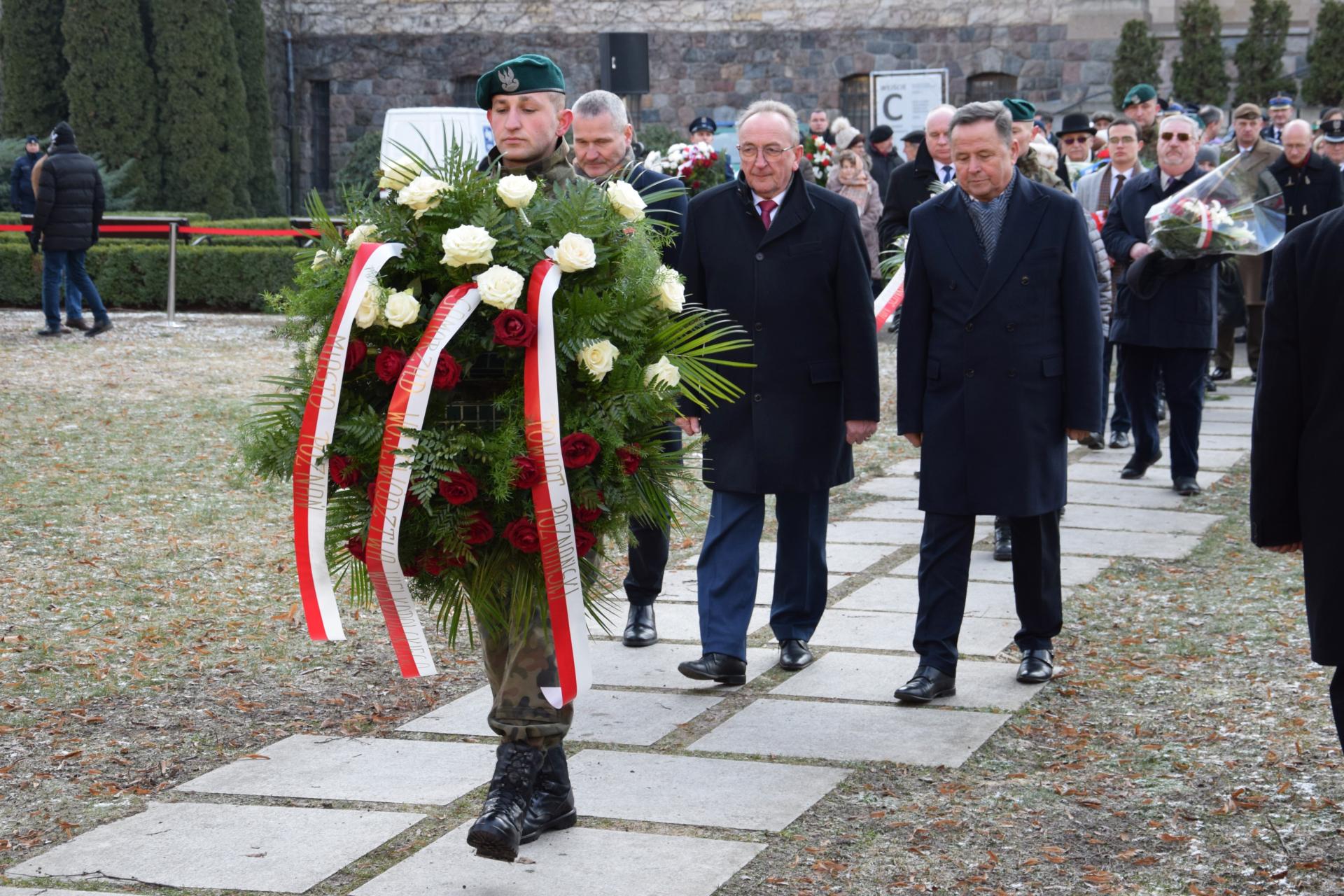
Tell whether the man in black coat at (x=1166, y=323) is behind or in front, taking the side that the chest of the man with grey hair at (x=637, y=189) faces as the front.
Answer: behind

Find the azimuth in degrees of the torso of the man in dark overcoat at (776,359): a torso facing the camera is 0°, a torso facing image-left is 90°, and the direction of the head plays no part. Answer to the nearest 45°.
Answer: approximately 45°

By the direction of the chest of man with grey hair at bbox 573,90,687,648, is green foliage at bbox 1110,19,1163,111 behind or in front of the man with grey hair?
behind

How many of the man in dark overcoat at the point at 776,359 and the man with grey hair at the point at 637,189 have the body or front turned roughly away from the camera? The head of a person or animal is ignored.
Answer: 0

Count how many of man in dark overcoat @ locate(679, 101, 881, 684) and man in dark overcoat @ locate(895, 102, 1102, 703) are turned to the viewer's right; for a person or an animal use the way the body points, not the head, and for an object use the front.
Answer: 0
